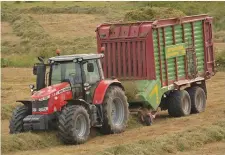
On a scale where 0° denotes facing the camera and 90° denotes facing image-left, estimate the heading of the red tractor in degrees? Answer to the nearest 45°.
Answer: approximately 45°
